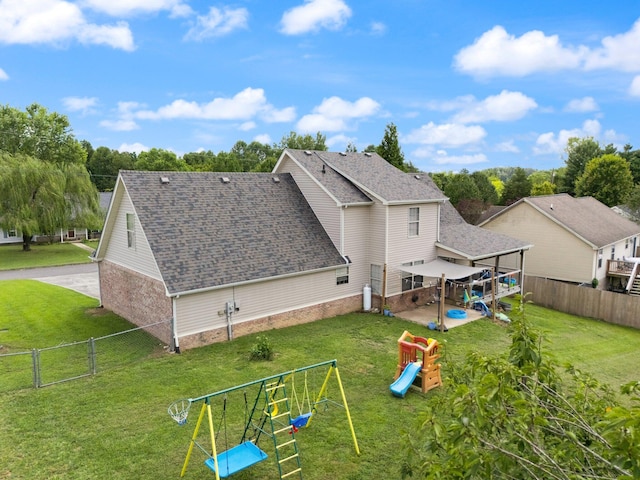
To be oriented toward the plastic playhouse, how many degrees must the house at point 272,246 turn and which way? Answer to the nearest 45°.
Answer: approximately 180°

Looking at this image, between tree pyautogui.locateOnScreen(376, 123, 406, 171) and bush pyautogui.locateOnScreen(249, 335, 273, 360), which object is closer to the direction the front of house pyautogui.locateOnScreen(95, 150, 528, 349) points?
the tree

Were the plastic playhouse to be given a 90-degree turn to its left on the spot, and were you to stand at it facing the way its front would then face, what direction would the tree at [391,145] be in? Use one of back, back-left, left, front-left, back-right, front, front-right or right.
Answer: back-left

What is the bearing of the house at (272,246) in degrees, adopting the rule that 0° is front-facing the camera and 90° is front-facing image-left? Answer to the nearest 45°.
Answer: approximately 135°

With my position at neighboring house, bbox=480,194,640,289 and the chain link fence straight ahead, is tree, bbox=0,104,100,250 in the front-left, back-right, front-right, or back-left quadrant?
front-right

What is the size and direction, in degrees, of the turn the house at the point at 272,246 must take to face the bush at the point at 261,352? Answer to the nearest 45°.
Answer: approximately 135° to its left

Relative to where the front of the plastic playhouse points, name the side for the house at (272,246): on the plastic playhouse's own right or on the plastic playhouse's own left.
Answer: on the plastic playhouse's own right

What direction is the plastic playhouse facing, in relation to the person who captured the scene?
facing the viewer and to the left of the viewer

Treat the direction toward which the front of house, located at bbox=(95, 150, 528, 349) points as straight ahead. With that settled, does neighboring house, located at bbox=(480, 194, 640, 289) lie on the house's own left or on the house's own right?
on the house's own right

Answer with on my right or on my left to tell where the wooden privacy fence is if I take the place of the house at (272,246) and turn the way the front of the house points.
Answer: on my right

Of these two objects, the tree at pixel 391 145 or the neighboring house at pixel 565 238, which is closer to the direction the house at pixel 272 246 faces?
the tree

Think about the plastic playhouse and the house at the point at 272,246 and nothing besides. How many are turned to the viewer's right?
0

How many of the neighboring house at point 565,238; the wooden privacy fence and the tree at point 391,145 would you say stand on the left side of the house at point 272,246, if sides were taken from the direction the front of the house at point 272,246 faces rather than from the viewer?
0
